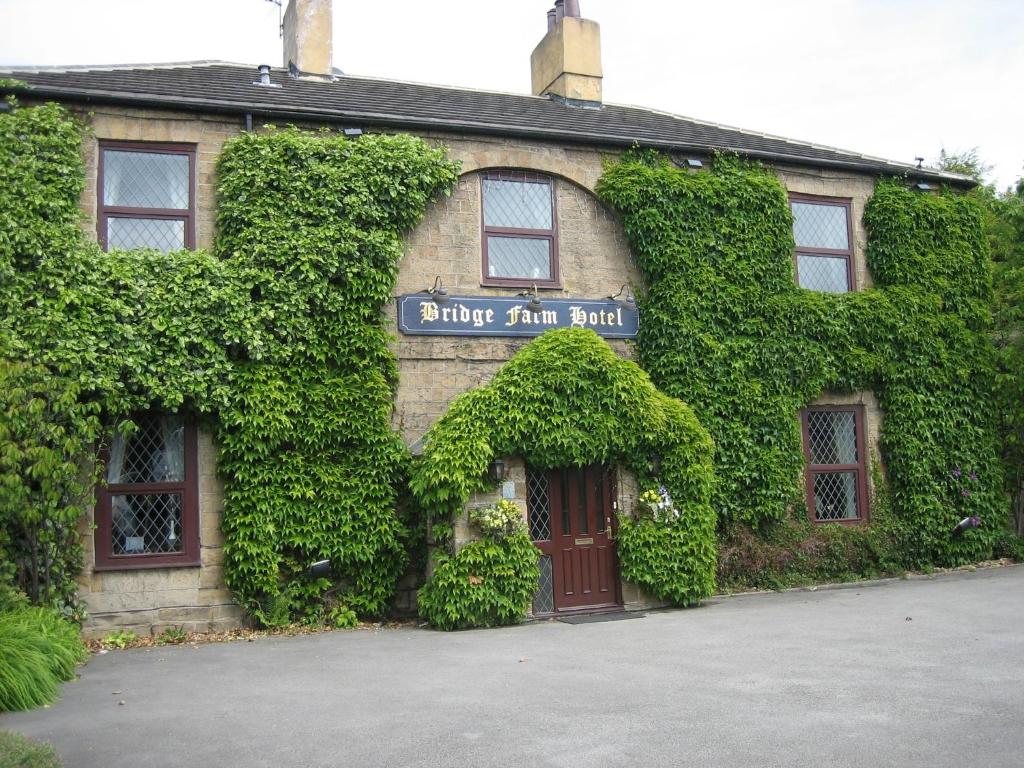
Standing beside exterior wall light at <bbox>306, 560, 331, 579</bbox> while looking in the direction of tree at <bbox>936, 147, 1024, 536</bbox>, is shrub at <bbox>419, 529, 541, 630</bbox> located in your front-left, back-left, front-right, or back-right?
front-right

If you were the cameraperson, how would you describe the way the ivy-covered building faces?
facing the viewer and to the right of the viewer
